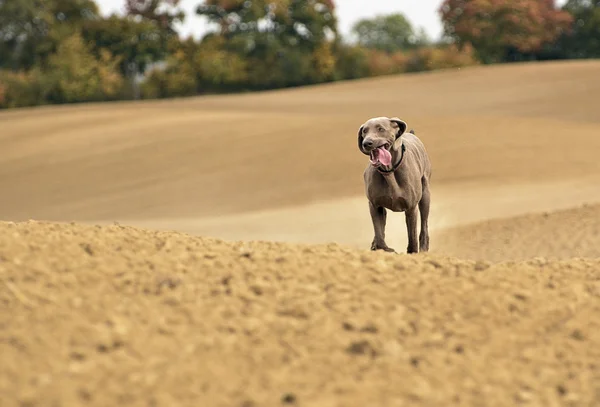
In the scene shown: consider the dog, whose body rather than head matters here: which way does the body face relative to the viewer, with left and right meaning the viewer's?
facing the viewer and to the left of the viewer
